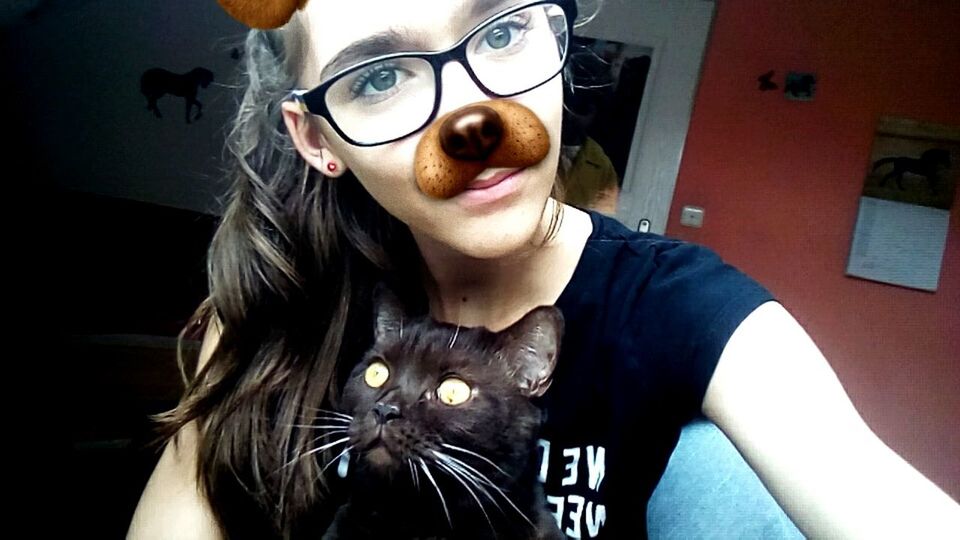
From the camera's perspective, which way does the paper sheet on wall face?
toward the camera

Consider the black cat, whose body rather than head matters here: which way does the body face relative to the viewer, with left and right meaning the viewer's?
facing the viewer and to the left of the viewer

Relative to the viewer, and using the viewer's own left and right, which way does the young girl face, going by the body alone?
facing the viewer

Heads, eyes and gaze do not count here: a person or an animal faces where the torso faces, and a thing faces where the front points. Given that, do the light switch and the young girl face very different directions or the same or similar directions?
same or similar directions
